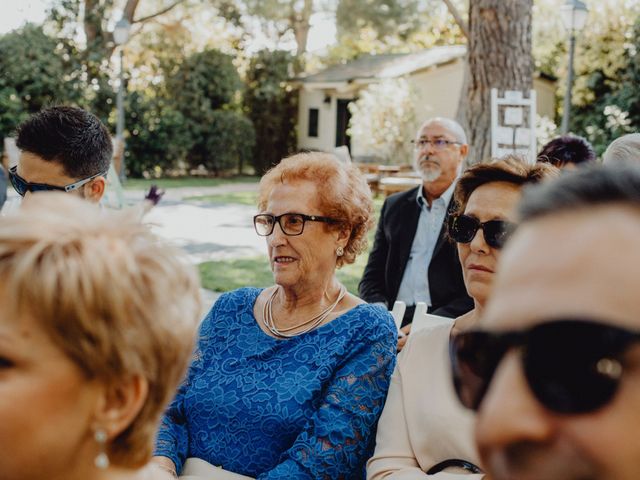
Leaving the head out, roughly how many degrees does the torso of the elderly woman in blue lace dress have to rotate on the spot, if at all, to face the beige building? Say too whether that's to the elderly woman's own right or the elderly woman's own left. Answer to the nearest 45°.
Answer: approximately 135° to the elderly woman's own right

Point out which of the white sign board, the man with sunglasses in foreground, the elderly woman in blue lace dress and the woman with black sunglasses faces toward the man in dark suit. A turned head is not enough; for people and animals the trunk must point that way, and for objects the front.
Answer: the white sign board

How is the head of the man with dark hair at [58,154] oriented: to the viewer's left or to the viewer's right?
to the viewer's left

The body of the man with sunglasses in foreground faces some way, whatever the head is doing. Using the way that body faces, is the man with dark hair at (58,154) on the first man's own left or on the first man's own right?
on the first man's own right
